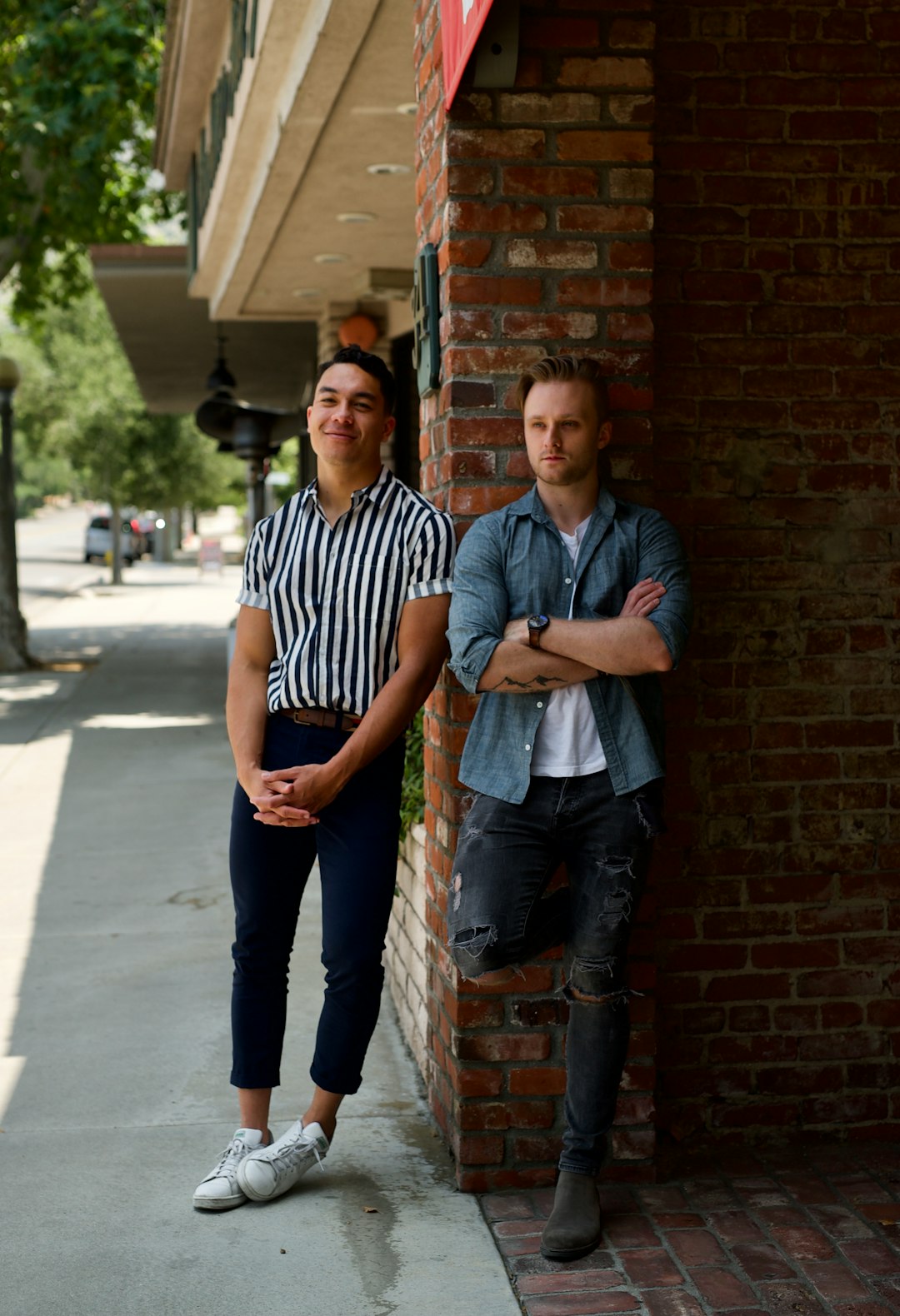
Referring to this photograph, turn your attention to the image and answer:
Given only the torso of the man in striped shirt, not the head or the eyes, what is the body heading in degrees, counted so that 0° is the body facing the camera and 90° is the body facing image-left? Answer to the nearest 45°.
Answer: approximately 45°

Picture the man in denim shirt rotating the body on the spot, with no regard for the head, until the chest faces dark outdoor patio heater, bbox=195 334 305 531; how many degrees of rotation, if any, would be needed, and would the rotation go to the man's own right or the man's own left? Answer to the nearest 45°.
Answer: approximately 180°

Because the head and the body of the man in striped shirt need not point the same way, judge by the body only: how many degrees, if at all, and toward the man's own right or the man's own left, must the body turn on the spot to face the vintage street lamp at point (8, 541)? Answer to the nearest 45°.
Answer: approximately 135° to the man's own right

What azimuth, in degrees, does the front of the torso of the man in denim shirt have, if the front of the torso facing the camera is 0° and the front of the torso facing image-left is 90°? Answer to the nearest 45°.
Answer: approximately 0°
